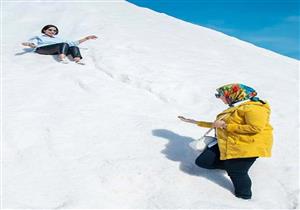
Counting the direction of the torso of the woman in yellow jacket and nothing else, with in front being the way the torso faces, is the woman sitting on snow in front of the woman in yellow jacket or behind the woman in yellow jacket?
in front

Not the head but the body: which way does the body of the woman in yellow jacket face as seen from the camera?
to the viewer's left
